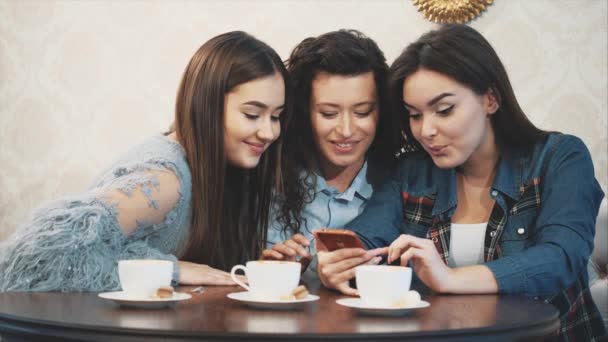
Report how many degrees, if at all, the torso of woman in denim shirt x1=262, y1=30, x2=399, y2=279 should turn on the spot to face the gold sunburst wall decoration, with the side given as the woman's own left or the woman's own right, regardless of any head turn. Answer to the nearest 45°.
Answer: approximately 135° to the woman's own left

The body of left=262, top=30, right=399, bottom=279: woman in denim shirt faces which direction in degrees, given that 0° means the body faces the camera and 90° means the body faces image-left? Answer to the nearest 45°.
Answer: approximately 0°

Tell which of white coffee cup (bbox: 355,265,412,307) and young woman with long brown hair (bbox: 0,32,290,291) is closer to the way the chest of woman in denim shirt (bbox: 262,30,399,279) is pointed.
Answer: the white coffee cup

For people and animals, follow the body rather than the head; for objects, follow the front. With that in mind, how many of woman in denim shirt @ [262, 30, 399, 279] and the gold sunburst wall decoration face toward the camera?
2

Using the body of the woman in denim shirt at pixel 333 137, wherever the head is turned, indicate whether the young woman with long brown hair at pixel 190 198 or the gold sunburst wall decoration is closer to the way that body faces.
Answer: the young woman with long brown hair

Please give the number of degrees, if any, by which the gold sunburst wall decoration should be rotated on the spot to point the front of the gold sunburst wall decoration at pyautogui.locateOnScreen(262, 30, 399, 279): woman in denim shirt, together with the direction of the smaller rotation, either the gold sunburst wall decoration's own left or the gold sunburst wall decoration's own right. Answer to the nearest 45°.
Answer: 0° — it already faces them
